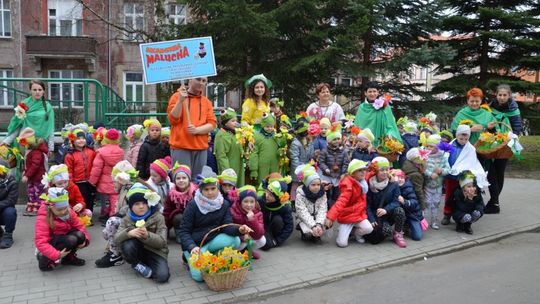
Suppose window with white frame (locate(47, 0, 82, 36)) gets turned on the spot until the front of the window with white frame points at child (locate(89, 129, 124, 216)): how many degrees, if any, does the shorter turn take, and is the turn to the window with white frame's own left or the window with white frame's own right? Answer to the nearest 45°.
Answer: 0° — it already faces them

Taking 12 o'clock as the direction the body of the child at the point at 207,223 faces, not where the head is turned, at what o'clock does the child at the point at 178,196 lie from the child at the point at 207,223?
the child at the point at 178,196 is roughly at 5 o'clock from the child at the point at 207,223.

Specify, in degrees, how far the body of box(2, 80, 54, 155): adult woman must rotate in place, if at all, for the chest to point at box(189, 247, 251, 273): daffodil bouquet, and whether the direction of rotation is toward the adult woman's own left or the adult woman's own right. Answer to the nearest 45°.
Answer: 0° — they already face it

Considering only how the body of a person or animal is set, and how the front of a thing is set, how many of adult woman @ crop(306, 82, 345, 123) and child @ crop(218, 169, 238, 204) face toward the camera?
2

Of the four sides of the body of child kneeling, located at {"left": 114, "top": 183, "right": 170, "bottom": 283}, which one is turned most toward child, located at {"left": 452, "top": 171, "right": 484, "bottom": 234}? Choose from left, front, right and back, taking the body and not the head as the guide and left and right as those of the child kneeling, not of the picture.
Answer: left
